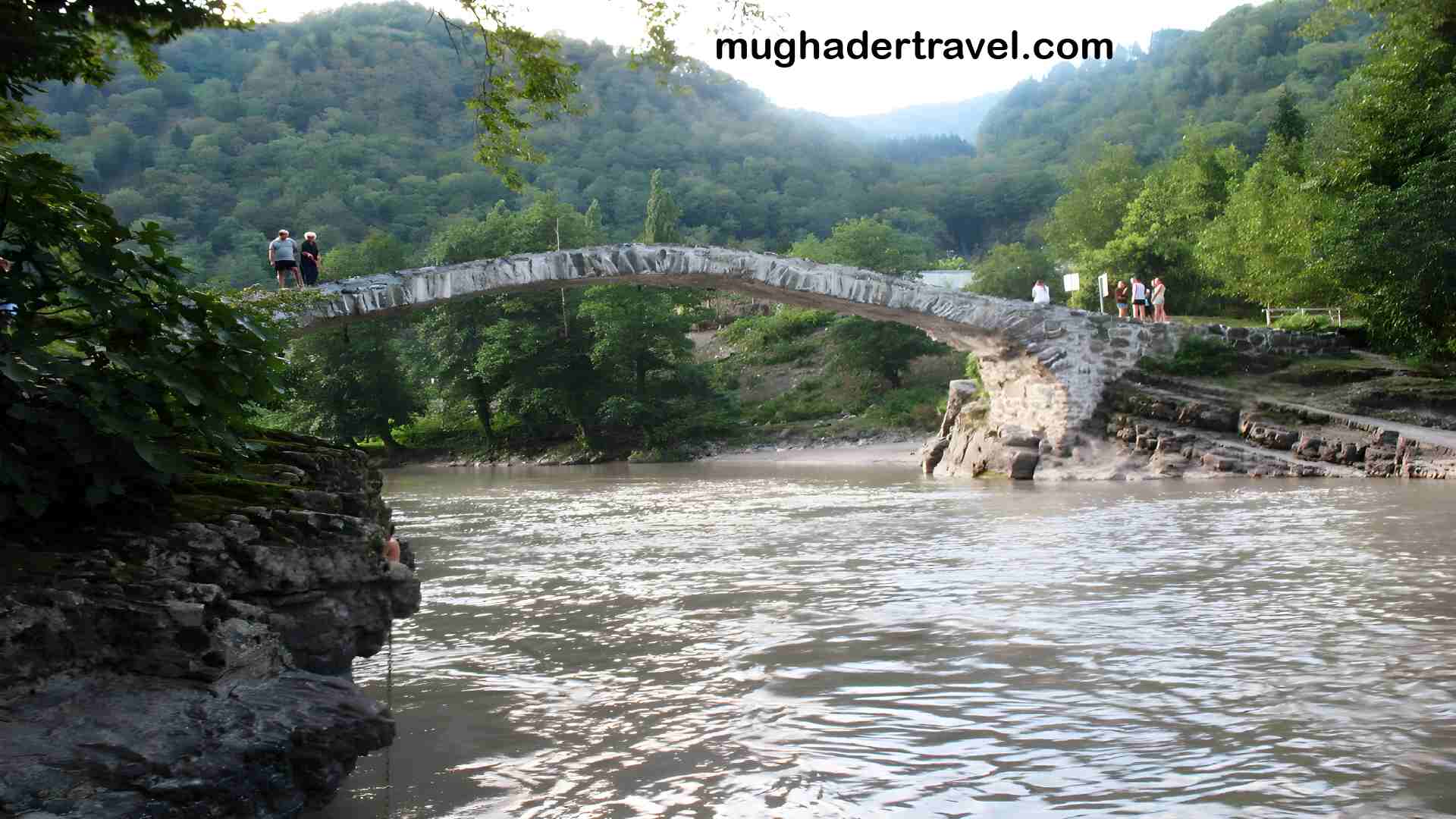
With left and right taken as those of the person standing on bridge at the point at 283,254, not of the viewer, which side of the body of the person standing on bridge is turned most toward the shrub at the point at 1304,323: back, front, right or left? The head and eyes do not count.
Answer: left

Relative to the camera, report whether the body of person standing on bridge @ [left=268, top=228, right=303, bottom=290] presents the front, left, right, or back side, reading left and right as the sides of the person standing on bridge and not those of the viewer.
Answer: front

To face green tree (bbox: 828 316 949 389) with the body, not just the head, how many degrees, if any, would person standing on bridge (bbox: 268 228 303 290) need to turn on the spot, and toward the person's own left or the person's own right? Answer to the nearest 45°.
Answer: approximately 135° to the person's own left

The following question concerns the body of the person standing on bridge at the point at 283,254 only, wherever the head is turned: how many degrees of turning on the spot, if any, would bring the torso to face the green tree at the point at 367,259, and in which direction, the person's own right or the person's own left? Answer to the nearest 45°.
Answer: approximately 180°

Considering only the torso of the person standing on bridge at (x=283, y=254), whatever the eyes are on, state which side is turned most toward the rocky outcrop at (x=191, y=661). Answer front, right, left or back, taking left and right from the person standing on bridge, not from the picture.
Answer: front

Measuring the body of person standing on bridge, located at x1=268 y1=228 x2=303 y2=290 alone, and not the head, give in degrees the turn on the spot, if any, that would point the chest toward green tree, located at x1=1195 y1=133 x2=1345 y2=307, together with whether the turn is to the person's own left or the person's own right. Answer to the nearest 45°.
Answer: approximately 90° to the person's own left

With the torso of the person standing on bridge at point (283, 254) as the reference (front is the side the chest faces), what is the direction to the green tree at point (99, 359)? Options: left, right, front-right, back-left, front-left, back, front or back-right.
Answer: front
